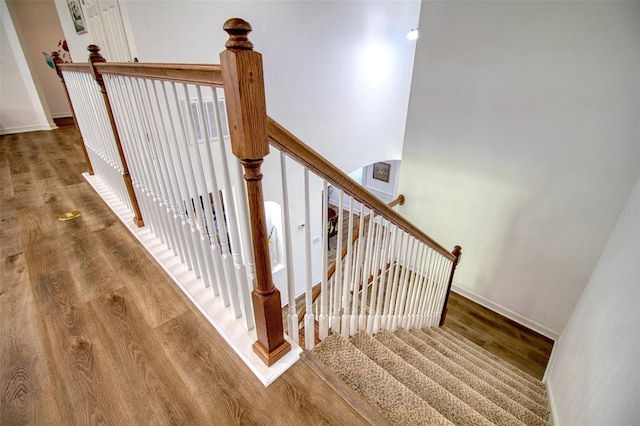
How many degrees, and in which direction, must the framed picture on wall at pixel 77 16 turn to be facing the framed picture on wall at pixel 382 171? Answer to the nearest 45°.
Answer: approximately 45° to its left

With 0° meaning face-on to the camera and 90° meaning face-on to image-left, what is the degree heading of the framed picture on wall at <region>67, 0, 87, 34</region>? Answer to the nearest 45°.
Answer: approximately 315°

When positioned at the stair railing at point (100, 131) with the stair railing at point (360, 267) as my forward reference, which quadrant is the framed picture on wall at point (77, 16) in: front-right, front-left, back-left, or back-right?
back-left
